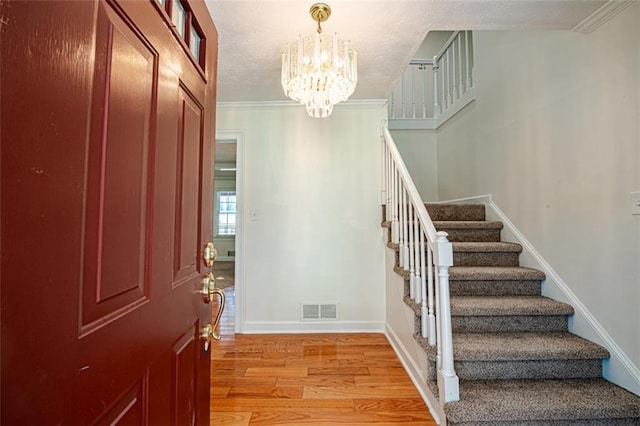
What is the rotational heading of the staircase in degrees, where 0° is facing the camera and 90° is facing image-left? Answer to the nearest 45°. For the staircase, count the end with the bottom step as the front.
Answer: approximately 0°

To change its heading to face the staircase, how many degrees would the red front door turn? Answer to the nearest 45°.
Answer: approximately 45° to its left

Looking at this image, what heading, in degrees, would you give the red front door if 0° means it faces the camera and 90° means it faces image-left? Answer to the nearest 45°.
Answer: approximately 315°

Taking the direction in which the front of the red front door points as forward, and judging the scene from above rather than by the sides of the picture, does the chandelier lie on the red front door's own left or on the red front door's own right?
on the red front door's own left

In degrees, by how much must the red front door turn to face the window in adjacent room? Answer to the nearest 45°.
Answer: approximately 135° to its left

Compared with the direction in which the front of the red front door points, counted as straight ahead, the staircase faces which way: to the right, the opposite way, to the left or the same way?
to the right

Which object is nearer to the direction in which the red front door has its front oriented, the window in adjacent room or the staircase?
the staircase

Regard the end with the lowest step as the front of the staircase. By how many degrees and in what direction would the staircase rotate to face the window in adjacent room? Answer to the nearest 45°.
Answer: approximately 135° to its right
